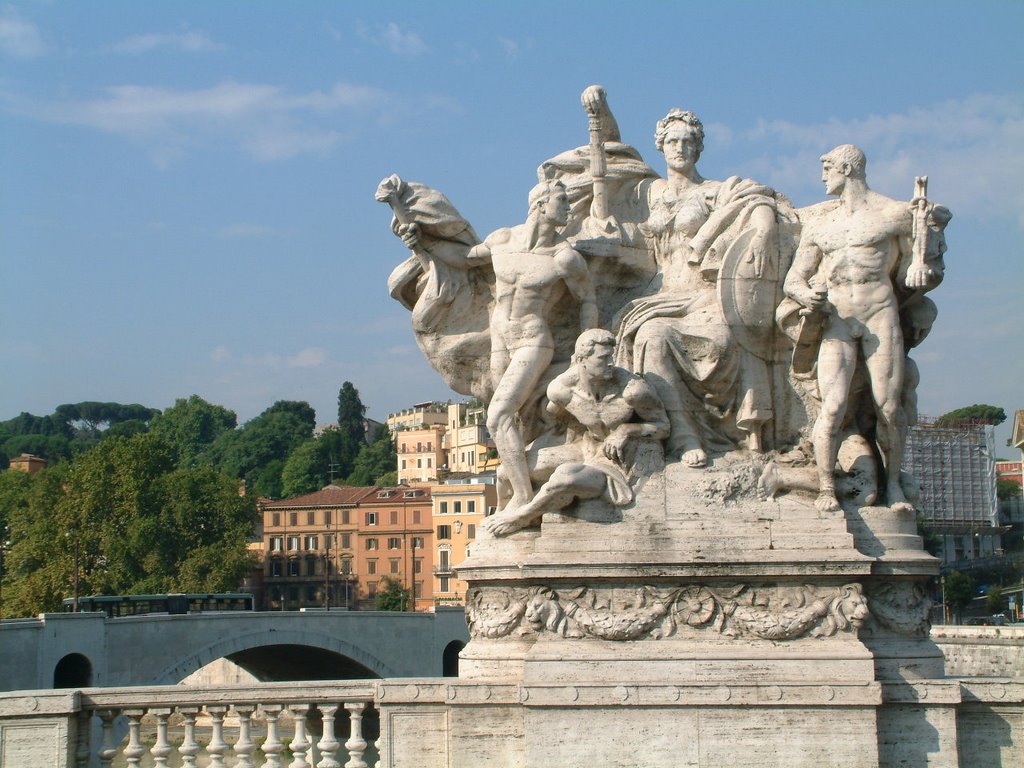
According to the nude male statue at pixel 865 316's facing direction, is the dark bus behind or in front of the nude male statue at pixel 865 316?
behind

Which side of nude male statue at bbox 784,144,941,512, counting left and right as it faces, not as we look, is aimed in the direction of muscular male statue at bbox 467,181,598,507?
right

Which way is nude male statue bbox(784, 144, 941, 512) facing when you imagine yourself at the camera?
facing the viewer

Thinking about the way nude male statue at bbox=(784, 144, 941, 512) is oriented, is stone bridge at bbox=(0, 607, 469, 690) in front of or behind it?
behind

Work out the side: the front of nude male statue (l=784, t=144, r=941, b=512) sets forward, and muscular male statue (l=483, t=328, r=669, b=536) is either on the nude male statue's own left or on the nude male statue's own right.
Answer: on the nude male statue's own right

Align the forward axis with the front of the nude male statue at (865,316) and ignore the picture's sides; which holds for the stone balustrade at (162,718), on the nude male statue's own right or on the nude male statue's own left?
on the nude male statue's own right
